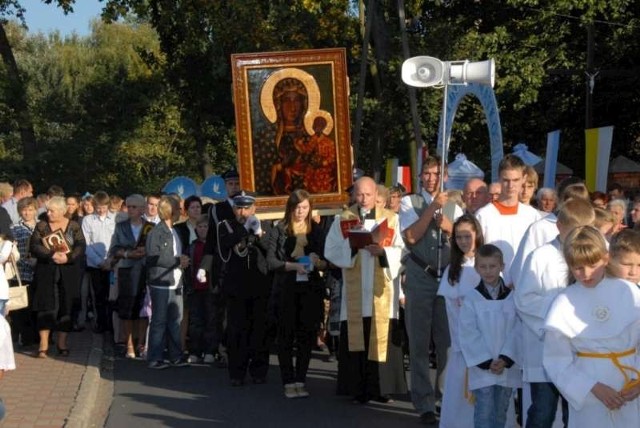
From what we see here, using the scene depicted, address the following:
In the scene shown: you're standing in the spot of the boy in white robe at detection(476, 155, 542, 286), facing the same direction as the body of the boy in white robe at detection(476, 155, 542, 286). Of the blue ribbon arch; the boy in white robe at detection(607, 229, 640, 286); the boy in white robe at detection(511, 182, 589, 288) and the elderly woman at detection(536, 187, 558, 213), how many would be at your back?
2

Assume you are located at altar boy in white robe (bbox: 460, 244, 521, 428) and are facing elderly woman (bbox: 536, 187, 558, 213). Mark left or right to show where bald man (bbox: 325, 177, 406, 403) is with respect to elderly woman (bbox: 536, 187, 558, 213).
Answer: left

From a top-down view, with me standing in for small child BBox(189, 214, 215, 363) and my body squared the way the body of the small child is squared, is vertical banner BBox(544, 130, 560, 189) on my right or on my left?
on my left

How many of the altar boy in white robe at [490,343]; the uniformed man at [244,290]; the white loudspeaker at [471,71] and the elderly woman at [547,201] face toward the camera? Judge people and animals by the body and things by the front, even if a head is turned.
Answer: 3

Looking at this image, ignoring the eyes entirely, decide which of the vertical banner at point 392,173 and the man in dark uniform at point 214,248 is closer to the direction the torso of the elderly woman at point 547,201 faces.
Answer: the man in dark uniform

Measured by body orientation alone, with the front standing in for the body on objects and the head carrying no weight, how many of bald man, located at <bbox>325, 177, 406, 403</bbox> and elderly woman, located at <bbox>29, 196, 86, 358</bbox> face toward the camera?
2
